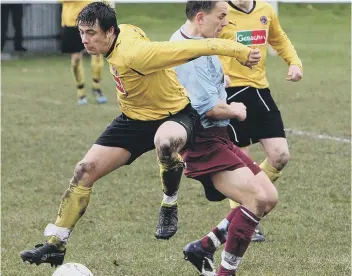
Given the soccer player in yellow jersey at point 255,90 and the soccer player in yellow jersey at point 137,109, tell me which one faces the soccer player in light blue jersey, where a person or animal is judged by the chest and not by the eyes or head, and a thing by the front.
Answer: the soccer player in yellow jersey at point 255,90

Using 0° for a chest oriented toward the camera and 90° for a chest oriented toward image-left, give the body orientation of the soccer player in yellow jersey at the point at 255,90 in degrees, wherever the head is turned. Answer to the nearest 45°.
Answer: approximately 0°
